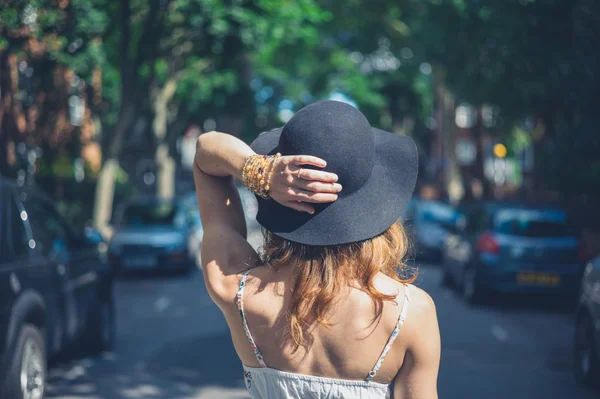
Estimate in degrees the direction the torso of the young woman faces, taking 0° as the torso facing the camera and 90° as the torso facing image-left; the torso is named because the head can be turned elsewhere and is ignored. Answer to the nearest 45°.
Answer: approximately 180°

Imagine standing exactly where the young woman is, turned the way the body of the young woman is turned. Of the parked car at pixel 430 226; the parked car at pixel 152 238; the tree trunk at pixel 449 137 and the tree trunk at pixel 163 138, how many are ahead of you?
4

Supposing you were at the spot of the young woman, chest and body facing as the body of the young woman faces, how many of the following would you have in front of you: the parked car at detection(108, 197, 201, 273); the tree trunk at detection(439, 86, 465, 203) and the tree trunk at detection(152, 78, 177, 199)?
3

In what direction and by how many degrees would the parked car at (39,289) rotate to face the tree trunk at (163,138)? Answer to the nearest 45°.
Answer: approximately 45° to its left

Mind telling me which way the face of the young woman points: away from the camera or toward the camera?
away from the camera

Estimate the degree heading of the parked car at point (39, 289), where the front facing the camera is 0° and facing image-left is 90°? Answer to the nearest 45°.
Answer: approximately 225°

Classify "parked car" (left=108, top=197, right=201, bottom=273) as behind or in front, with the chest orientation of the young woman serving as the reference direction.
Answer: in front

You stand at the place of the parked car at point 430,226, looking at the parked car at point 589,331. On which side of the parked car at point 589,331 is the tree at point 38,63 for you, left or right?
right

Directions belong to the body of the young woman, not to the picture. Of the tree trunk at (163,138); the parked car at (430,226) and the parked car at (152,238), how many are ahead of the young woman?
3

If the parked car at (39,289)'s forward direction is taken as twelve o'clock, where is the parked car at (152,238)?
the parked car at (152,238) is roughly at 11 o'clock from the parked car at (39,289).

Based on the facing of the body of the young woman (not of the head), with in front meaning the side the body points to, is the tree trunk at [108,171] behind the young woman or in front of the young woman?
in front

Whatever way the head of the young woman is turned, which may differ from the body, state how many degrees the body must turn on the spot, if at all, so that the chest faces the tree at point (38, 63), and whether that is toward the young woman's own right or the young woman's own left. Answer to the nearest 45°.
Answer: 0° — they already face it

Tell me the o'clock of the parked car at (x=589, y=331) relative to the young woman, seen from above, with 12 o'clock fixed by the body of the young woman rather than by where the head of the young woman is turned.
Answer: The parked car is roughly at 1 o'clock from the young woman.

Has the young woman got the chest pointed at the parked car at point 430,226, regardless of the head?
yes
